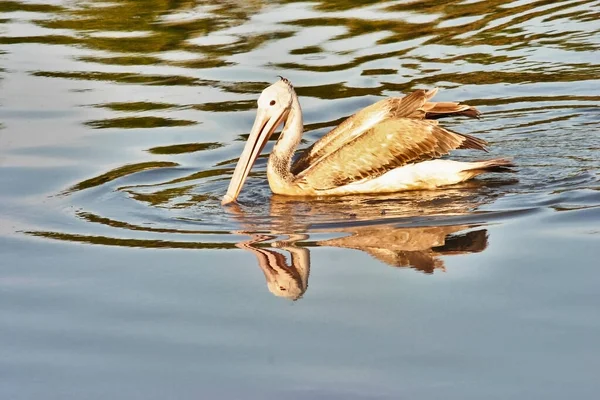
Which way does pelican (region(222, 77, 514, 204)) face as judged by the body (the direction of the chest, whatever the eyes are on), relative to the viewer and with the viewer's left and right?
facing to the left of the viewer
